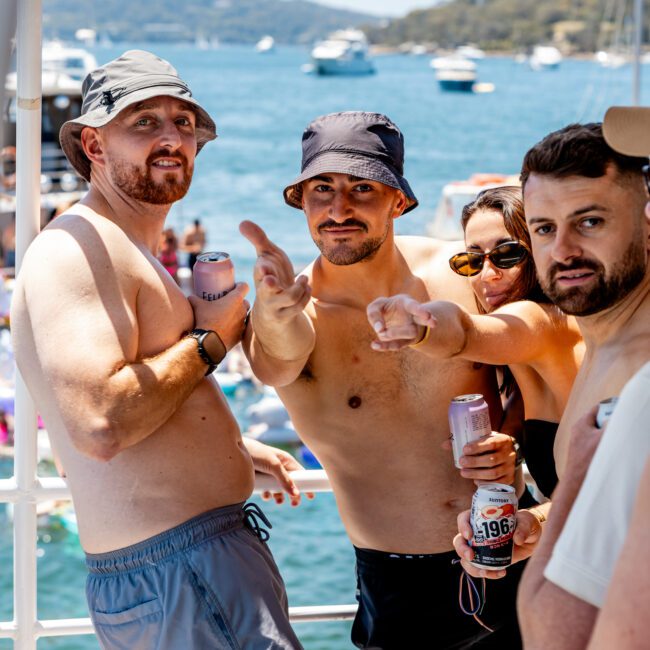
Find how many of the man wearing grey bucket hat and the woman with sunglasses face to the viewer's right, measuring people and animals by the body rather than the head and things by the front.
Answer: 1

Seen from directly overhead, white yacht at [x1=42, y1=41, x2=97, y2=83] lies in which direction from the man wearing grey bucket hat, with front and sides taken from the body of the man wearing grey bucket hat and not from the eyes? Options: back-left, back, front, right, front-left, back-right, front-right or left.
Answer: left

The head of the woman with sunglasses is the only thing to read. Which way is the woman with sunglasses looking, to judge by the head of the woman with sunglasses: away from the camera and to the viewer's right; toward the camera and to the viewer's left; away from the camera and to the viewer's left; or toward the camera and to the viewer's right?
toward the camera and to the viewer's left

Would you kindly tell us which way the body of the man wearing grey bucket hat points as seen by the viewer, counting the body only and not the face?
to the viewer's right

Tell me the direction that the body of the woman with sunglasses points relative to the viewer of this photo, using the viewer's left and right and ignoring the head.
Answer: facing the viewer and to the left of the viewer

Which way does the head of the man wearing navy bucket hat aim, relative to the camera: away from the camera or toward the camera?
toward the camera

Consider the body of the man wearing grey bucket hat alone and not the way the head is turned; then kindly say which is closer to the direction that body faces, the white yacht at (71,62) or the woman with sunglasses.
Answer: the woman with sunglasses
